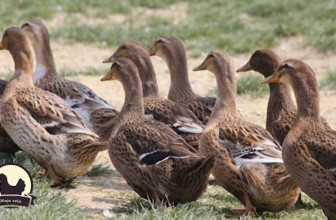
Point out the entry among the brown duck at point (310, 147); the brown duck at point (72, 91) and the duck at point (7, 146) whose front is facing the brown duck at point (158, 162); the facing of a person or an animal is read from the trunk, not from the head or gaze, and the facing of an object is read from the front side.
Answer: the brown duck at point (310, 147)

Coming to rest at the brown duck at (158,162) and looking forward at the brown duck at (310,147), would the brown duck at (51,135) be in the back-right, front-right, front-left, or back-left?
back-left

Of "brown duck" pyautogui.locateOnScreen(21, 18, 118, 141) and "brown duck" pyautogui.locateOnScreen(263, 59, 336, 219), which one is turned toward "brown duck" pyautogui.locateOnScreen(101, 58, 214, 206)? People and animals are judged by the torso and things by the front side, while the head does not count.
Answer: "brown duck" pyautogui.locateOnScreen(263, 59, 336, 219)

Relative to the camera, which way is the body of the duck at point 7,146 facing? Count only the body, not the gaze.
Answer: to the viewer's left

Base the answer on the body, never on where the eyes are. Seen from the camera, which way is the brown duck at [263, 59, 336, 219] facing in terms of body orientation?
to the viewer's left

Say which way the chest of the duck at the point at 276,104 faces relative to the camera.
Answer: to the viewer's left

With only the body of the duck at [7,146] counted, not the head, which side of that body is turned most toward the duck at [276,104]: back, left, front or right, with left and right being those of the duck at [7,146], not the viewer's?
back

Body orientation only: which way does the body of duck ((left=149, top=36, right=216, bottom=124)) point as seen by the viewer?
to the viewer's left

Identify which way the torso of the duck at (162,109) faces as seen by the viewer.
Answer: to the viewer's left

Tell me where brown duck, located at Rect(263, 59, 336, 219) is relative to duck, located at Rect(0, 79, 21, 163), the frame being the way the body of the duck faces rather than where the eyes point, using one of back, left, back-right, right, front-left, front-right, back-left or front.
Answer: back-left
